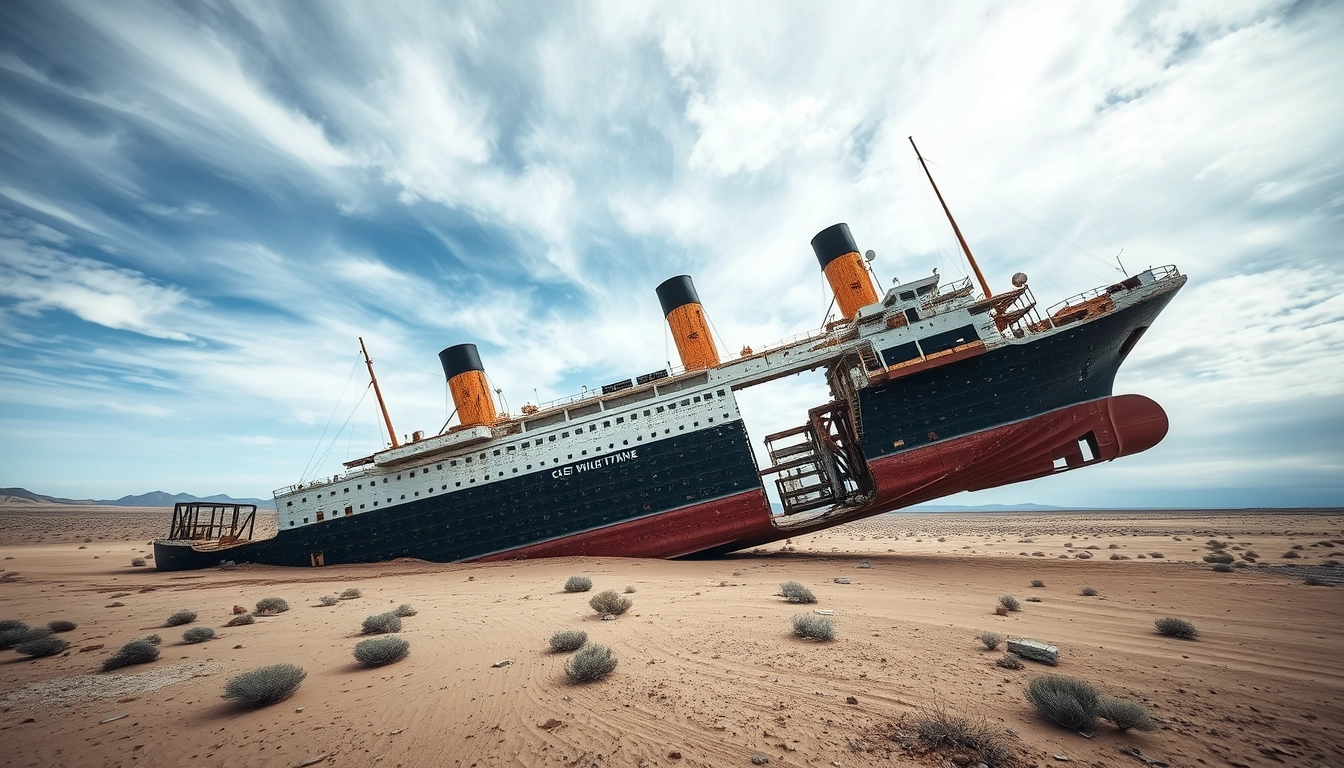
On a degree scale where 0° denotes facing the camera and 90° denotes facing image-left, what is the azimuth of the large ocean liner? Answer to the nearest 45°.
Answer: approximately 270°

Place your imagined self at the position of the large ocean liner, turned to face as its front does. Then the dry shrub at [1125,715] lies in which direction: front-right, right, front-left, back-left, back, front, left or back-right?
right

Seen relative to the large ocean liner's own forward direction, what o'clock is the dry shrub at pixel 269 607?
The dry shrub is roughly at 5 o'clock from the large ocean liner.

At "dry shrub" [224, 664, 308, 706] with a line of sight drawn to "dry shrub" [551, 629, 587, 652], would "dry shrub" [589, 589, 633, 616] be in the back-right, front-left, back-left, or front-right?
front-left

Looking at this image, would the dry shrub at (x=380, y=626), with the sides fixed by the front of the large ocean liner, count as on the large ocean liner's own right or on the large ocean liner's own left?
on the large ocean liner's own right

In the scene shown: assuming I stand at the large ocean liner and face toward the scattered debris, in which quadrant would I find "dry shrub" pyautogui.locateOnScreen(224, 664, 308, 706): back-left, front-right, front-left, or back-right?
front-right

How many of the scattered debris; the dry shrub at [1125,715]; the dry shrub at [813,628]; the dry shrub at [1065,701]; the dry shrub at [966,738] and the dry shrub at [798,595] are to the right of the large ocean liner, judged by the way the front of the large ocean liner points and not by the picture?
6

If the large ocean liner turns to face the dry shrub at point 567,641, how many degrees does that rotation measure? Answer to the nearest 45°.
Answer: approximately 90° to its right

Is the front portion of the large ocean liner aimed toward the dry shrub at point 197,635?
no

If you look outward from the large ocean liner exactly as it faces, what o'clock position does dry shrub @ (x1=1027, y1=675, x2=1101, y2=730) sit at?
The dry shrub is roughly at 3 o'clock from the large ocean liner.

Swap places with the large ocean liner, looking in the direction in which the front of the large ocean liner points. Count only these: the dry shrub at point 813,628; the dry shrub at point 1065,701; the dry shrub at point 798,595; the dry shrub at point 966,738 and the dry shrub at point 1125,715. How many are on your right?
5

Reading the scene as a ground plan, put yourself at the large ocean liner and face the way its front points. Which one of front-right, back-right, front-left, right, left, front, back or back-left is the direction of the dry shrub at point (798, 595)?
right

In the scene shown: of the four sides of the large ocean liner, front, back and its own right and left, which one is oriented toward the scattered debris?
right

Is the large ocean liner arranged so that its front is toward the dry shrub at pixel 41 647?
no

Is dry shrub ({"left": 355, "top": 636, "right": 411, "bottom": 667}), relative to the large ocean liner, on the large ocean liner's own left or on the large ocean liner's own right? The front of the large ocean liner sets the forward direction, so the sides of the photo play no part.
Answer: on the large ocean liner's own right

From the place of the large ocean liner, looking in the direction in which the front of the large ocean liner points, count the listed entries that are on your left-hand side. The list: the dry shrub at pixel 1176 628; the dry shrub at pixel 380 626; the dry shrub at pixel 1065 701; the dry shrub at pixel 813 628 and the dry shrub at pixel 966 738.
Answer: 0

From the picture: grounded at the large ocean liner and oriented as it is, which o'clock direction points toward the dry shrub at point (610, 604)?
The dry shrub is roughly at 4 o'clock from the large ocean liner.
